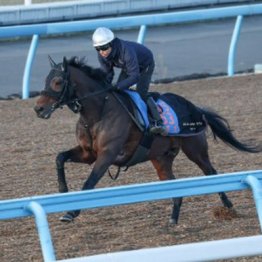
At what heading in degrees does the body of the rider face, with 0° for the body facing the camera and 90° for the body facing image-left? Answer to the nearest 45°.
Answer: approximately 45°
